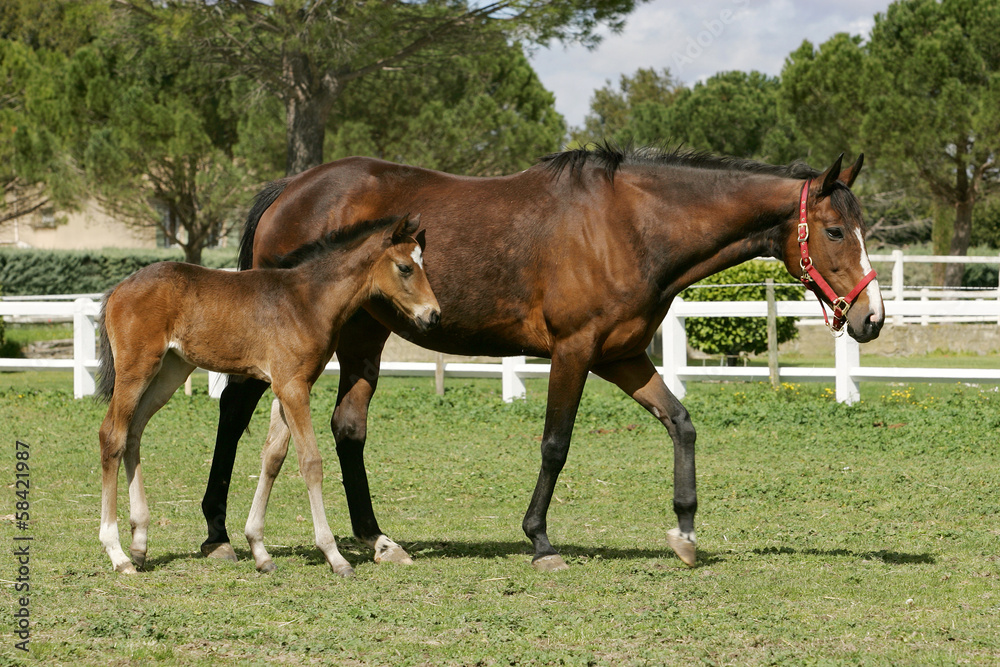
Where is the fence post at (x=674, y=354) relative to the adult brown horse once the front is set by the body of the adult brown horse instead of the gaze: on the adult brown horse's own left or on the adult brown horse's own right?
on the adult brown horse's own left

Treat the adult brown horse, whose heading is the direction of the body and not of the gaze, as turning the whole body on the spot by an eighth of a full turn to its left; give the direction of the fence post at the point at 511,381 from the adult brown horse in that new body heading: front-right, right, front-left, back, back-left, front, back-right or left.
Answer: front-left

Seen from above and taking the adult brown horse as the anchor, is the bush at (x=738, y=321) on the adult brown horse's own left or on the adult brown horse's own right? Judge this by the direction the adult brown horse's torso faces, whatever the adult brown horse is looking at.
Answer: on the adult brown horse's own left

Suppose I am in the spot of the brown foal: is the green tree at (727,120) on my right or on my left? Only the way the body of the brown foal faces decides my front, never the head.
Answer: on my left

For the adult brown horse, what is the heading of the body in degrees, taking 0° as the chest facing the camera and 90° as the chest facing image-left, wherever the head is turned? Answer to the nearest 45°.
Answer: approximately 270°

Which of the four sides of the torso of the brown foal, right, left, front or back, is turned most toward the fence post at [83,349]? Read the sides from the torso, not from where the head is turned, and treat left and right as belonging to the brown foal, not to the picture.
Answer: left

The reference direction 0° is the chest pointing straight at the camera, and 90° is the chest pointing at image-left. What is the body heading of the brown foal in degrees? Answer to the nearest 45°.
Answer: approximately 270°

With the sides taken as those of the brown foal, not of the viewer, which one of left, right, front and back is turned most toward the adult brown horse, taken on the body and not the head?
front
